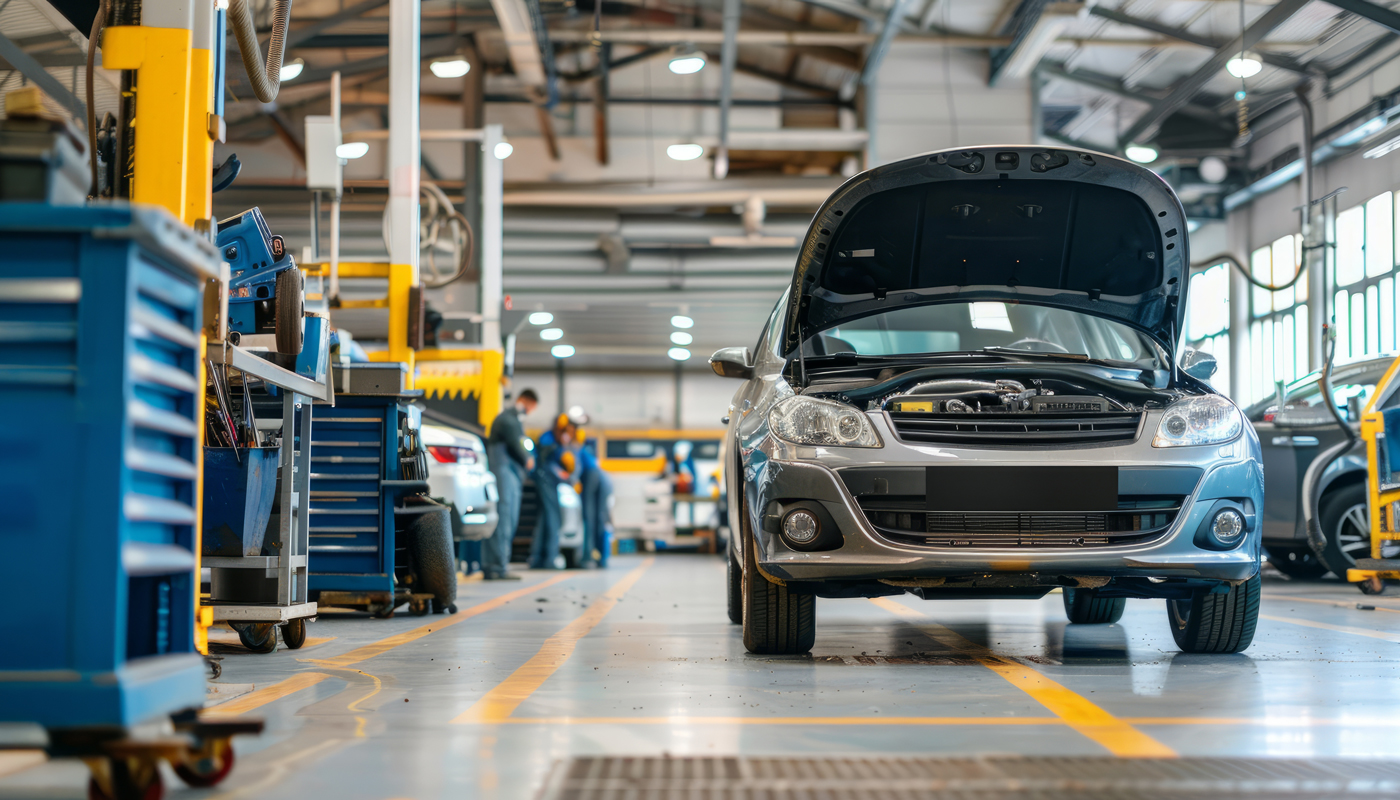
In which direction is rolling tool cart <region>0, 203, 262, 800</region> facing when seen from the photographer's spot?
facing the viewer and to the right of the viewer

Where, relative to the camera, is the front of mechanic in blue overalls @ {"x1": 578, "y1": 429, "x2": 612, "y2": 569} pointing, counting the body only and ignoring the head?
to the viewer's left

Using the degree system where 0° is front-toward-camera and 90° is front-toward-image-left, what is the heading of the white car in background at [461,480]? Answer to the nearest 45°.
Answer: approximately 135°

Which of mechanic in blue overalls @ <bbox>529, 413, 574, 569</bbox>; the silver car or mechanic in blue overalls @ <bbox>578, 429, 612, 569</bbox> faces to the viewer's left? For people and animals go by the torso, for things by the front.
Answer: mechanic in blue overalls @ <bbox>578, 429, 612, 569</bbox>

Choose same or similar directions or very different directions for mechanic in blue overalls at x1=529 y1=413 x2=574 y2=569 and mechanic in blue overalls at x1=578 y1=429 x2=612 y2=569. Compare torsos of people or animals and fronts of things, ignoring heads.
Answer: very different directions

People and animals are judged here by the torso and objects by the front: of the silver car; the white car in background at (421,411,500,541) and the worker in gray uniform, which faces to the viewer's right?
the worker in gray uniform

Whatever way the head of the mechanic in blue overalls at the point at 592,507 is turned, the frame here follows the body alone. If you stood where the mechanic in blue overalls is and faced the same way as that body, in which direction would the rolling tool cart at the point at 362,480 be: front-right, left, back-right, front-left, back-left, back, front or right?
left

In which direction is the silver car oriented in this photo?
toward the camera
